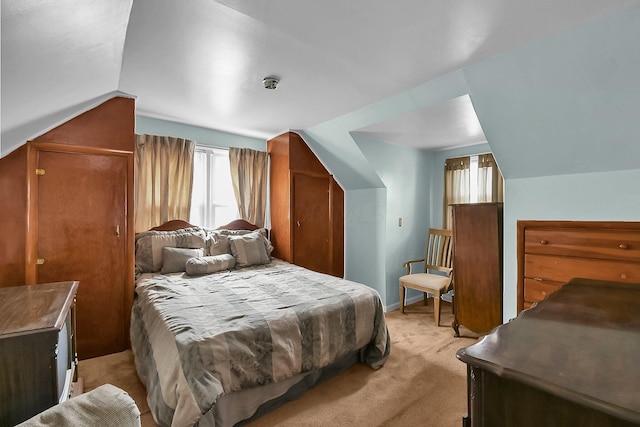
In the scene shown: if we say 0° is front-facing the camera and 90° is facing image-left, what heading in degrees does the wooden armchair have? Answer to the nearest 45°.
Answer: approximately 45°

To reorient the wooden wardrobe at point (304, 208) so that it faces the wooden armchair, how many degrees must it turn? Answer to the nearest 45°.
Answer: approximately 45° to its left

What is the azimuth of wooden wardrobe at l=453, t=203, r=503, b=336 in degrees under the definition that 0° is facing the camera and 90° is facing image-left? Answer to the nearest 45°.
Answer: approximately 90°

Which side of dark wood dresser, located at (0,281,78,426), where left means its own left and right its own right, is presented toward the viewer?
right
